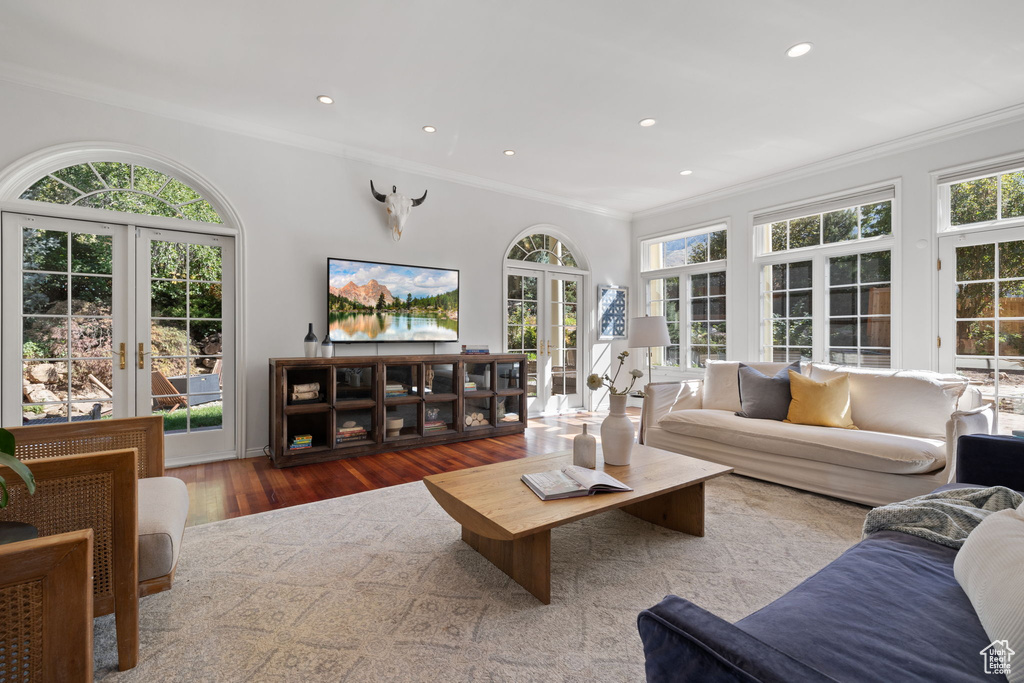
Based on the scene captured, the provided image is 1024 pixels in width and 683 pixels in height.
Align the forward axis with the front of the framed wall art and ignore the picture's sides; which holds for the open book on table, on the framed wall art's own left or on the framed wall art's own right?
on the framed wall art's own right

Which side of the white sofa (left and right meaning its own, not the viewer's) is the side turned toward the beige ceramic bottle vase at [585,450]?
front

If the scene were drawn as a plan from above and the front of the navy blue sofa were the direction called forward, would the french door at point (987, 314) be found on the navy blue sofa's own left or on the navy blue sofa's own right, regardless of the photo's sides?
on the navy blue sofa's own right

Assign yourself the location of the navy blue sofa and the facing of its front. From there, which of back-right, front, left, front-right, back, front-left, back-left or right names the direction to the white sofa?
front-right

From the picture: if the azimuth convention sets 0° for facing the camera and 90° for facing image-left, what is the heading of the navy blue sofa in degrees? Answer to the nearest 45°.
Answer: approximately 135°

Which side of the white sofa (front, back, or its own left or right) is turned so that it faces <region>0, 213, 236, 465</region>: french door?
front

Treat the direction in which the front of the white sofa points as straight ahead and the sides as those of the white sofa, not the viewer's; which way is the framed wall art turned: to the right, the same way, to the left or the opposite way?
to the left

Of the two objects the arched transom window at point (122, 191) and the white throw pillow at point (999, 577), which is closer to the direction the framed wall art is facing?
the white throw pillow

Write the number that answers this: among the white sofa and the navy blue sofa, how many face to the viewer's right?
0

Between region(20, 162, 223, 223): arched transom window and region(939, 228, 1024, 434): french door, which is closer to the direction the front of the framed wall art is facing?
the french door

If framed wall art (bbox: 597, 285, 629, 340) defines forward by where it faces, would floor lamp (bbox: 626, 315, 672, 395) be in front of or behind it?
in front

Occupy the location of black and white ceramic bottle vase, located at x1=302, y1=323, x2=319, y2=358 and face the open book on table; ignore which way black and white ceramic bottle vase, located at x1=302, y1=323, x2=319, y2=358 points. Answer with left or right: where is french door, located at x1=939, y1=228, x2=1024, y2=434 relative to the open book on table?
left

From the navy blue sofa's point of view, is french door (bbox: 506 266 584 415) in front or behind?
in front

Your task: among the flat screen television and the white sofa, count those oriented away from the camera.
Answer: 0

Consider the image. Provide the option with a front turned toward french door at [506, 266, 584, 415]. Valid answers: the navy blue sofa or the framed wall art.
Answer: the navy blue sofa

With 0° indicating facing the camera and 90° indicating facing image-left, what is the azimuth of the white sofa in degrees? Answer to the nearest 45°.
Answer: approximately 45°
